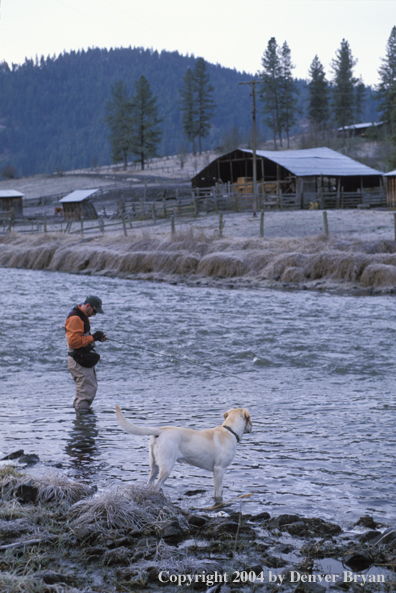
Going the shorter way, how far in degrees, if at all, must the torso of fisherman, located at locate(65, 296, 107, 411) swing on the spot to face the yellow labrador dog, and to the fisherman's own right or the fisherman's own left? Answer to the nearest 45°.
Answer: approximately 90° to the fisherman's own right

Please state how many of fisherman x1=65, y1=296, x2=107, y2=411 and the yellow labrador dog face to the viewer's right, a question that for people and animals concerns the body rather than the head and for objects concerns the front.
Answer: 2

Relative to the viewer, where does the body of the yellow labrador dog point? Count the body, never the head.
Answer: to the viewer's right

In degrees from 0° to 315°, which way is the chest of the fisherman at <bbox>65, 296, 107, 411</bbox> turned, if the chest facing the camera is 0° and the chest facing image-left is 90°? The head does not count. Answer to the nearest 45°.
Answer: approximately 270°

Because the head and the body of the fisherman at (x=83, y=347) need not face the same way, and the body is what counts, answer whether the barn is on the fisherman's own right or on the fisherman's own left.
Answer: on the fisherman's own left

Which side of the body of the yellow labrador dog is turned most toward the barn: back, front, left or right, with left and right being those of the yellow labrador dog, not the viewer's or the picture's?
left

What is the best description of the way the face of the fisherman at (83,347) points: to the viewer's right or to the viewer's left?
to the viewer's right

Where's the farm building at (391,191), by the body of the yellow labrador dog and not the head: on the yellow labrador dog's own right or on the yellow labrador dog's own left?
on the yellow labrador dog's own left
